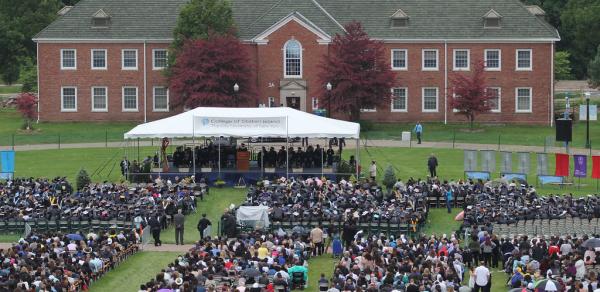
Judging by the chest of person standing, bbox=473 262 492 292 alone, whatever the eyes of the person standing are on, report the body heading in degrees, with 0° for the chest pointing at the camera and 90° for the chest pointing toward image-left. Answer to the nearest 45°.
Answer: approximately 180°
